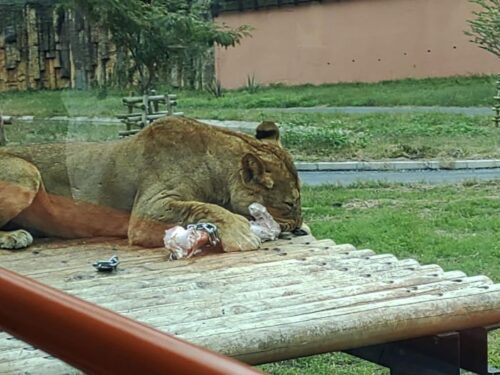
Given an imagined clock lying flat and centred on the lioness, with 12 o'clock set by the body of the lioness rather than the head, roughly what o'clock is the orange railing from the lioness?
The orange railing is roughly at 3 o'clock from the lioness.

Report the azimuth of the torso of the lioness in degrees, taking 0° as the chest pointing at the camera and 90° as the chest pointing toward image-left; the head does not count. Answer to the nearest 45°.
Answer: approximately 270°

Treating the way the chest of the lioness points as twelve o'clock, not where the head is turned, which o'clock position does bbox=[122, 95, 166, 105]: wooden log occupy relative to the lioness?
The wooden log is roughly at 9 o'clock from the lioness.
